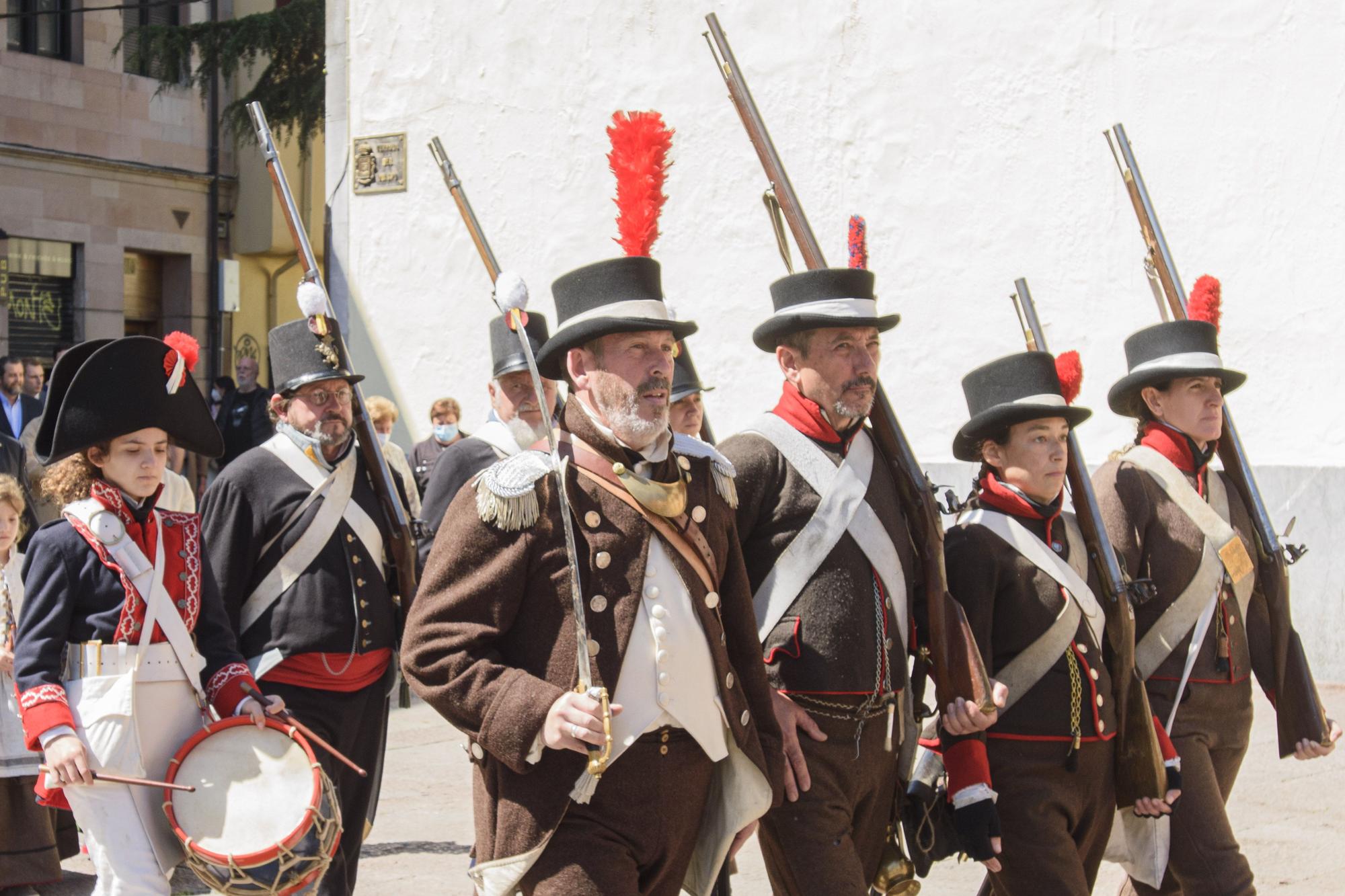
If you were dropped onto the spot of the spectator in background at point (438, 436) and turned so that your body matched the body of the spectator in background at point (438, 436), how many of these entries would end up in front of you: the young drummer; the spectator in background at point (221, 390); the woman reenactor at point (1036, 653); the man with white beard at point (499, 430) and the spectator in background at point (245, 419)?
3

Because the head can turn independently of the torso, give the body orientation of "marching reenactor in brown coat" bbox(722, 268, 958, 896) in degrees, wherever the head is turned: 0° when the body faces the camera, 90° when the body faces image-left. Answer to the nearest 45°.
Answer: approximately 315°

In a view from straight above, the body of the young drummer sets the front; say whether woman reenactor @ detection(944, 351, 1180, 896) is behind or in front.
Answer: in front

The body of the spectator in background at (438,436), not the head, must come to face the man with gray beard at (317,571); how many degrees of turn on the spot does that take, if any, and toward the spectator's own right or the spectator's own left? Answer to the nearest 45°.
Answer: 0° — they already face them

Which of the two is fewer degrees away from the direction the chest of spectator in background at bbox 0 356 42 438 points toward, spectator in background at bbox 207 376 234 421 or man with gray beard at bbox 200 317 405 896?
the man with gray beard

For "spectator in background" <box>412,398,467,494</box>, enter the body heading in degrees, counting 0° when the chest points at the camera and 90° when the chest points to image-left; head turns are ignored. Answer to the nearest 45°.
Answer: approximately 0°

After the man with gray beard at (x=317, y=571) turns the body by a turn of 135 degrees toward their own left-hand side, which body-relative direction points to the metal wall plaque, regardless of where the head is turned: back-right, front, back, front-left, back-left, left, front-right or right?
front

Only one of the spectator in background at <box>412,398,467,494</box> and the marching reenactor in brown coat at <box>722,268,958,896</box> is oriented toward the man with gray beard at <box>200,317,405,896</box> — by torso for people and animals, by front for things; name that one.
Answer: the spectator in background

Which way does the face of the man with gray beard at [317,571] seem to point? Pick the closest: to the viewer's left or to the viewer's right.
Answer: to the viewer's right

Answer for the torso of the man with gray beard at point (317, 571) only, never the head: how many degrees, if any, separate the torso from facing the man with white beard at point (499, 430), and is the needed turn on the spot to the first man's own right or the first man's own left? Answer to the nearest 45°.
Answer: approximately 90° to the first man's own left
